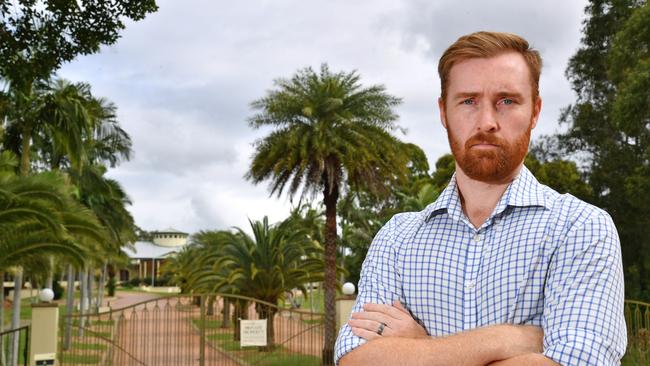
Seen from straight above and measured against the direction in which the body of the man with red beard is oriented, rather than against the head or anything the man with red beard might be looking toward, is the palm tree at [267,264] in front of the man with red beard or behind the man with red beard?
behind

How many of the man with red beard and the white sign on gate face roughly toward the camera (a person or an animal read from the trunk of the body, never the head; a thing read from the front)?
2

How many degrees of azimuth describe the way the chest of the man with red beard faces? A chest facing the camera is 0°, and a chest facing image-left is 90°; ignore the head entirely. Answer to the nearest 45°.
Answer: approximately 0°

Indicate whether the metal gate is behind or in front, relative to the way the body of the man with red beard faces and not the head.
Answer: behind

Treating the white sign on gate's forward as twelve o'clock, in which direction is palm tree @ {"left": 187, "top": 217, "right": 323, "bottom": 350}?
The palm tree is roughly at 6 o'clock from the white sign on gate.

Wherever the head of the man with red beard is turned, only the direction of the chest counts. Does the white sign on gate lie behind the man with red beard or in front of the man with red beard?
behind

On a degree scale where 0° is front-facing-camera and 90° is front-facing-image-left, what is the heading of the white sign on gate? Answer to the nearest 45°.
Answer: approximately 0°

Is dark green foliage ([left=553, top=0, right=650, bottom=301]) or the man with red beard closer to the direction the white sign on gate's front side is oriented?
the man with red beard

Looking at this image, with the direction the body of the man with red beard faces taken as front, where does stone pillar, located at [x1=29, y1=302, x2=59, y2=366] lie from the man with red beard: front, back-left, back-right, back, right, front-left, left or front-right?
back-right

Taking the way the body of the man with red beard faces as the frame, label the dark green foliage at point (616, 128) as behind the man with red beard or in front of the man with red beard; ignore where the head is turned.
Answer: behind
